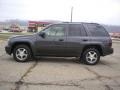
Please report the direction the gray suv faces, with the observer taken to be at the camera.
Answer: facing to the left of the viewer
